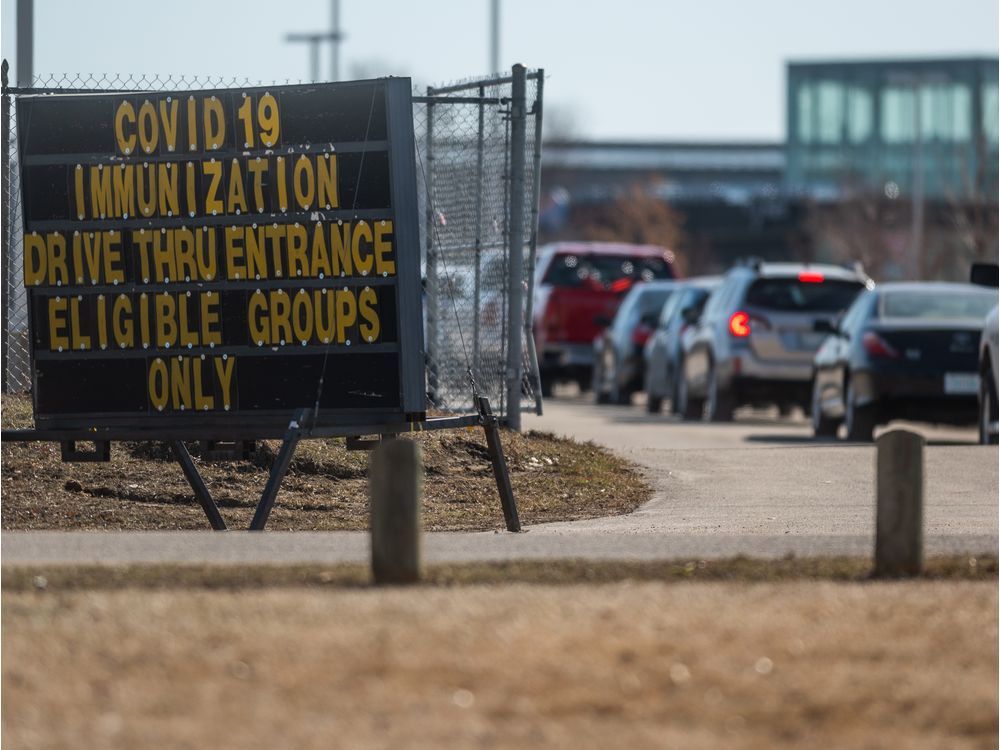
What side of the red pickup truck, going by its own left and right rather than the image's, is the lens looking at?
back

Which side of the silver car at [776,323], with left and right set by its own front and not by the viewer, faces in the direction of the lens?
back

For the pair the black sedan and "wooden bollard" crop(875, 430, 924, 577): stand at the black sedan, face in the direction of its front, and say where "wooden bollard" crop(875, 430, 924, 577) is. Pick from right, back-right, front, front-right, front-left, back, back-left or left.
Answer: back

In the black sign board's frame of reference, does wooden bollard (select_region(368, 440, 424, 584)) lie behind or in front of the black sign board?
in front

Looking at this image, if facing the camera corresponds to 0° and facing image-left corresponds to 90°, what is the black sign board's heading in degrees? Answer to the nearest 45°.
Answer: approximately 0°

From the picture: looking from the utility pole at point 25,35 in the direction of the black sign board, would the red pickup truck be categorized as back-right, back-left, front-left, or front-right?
back-left

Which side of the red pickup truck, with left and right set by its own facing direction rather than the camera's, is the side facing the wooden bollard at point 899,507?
back

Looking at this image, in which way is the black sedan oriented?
away from the camera

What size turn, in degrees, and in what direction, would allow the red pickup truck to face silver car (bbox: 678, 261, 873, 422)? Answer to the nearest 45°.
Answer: approximately 180°

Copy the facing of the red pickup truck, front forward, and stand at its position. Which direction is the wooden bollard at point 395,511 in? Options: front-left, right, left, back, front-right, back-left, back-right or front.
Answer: back

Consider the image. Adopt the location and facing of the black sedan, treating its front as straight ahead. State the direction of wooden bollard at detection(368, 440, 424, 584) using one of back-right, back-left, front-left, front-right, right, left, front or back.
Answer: back

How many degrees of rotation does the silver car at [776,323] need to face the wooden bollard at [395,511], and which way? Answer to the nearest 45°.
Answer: approximately 180°

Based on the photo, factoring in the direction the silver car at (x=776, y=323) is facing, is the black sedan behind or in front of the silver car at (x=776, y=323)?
behind

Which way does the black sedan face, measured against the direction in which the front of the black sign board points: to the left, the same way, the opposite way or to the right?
the opposite way
